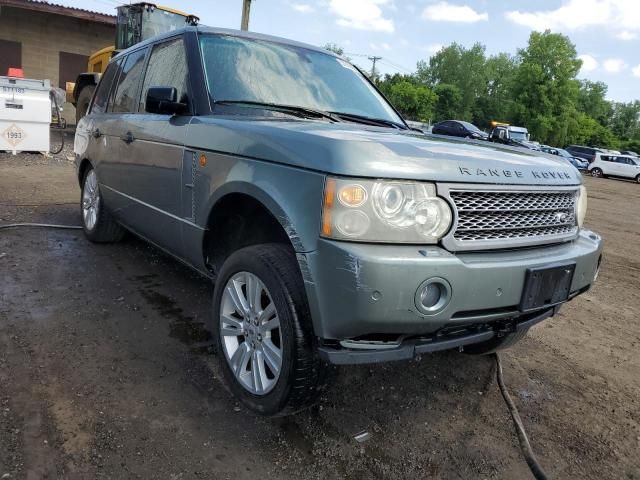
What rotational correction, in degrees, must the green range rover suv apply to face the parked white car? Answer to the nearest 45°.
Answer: approximately 90° to its left

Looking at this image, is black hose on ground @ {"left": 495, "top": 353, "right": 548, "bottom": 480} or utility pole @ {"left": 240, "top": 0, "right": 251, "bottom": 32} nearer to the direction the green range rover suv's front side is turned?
the black hose on ground

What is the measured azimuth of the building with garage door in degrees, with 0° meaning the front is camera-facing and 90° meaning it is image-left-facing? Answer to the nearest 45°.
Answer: approximately 315°

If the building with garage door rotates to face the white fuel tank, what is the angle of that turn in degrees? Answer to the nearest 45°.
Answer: approximately 45° to its right

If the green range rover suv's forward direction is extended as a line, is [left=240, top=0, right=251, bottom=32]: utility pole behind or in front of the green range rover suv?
behind

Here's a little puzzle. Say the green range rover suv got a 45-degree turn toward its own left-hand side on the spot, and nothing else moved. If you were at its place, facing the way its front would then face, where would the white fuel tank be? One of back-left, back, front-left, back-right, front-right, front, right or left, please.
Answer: back-left

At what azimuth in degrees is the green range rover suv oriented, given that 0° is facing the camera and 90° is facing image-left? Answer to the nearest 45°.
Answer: approximately 315°

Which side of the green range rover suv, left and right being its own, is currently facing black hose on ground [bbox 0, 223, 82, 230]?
back
